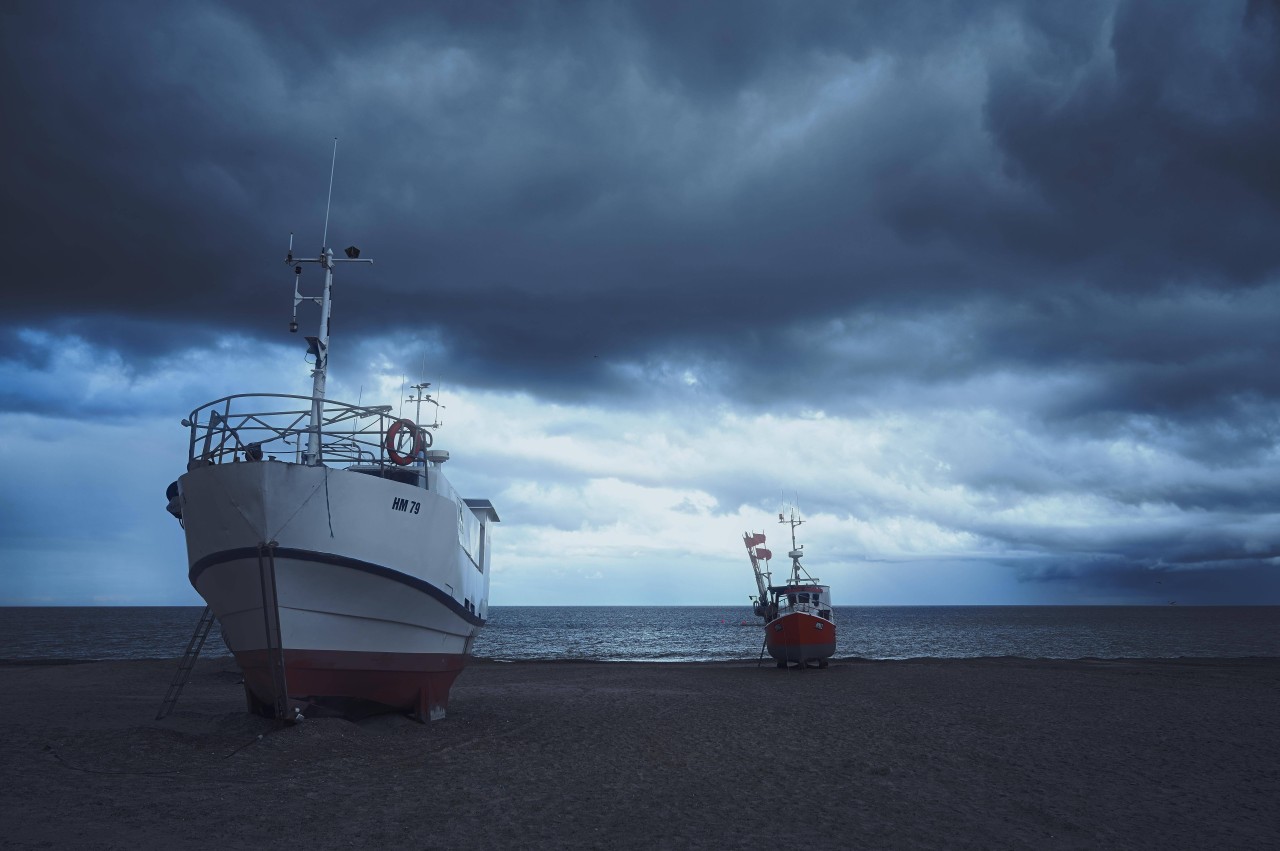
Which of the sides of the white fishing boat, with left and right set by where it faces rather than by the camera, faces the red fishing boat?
back

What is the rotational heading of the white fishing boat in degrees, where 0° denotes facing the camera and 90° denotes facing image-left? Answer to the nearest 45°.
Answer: approximately 45°

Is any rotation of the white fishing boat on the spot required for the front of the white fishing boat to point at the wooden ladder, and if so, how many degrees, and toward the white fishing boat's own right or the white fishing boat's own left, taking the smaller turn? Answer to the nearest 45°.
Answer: approximately 90° to the white fishing boat's own right
